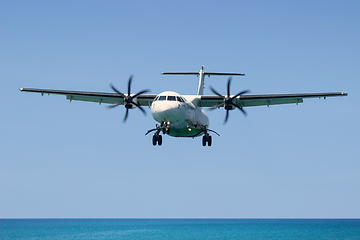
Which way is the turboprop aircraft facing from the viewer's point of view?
toward the camera
